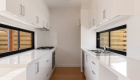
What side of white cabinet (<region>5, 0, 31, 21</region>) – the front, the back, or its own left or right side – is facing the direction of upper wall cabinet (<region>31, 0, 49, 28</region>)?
left

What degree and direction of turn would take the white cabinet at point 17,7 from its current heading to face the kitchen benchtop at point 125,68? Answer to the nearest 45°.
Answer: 0° — it already faces it

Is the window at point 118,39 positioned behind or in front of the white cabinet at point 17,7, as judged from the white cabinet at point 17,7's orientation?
in front

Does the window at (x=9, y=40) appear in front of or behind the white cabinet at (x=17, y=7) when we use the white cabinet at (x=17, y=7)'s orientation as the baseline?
behind

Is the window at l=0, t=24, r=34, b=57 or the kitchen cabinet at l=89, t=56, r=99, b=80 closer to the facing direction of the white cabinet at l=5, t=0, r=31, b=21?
the kitchen cabinet

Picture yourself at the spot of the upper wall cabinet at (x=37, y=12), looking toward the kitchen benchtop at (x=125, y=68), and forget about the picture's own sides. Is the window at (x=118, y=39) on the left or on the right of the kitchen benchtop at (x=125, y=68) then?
left

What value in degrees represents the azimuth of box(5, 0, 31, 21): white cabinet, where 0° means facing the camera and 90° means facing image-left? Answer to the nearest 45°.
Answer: approximately 315°
